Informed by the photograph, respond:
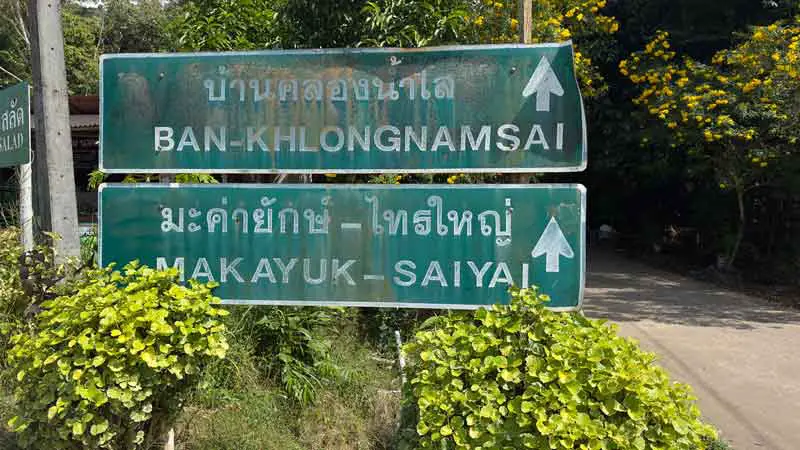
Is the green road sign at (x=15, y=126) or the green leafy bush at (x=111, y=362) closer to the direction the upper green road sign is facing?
the green leafy bush

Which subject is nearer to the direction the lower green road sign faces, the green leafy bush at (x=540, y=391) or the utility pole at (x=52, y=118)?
the green leafy bush

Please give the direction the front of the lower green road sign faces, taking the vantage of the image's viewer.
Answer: facing the viewer

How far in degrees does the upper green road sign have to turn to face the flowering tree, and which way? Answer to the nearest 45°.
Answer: approximately 135° to its left

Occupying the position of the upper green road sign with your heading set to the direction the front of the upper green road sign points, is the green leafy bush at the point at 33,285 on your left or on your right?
on your right

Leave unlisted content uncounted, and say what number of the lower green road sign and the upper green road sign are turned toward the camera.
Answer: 2

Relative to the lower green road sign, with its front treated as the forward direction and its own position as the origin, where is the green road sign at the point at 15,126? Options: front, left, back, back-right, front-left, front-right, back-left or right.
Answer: back-right

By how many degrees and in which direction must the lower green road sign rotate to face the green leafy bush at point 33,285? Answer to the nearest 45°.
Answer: approximately 135° to its right

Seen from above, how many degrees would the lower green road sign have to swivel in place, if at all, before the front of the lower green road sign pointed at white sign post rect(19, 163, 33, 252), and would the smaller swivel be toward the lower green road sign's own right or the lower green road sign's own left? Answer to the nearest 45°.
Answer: approximately 135° to the lower green road sign's own right
